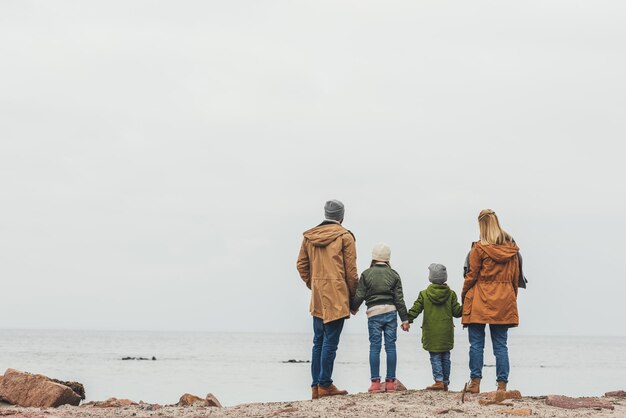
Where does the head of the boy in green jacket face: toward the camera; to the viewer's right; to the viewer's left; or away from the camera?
away from the camera

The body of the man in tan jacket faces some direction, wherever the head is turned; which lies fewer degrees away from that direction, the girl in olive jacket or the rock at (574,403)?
the girl in olive jacket

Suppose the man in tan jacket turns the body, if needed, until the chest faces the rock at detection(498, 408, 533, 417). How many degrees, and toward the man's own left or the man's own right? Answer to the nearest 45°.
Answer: approximately 90° to the man's own right

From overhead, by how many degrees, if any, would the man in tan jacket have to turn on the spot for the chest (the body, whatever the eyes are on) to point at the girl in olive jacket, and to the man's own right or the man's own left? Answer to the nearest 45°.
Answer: approximately 45° to the man's own right

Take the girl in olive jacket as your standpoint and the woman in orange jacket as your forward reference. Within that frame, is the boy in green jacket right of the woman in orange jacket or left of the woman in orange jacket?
left

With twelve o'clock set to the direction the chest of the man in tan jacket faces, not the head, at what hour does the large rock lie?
The large rock is roughly at 8 o'clock from the man in tan jacket.

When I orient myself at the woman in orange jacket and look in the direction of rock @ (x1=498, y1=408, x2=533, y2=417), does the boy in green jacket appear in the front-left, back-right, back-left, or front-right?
back-right

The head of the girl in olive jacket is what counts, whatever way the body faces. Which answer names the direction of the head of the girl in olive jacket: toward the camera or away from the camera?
away from the camera

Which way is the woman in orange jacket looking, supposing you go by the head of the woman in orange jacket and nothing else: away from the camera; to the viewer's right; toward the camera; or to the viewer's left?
away from the camera

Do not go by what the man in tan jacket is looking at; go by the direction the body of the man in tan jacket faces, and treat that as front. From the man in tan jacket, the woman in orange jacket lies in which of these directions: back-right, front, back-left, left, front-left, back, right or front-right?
front-right

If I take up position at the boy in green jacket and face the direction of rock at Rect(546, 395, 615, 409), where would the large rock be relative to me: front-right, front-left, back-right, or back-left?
back-right

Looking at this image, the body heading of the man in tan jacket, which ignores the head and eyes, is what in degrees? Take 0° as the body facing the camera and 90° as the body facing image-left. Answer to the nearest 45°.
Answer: approximately 225°
